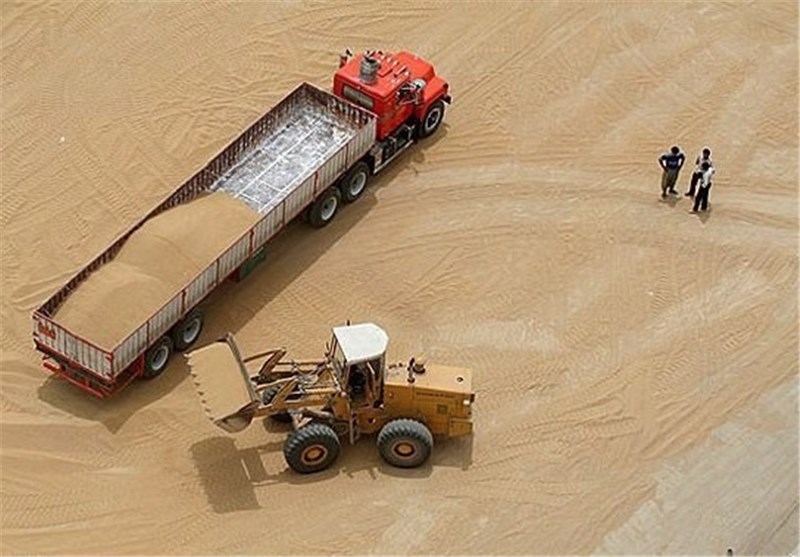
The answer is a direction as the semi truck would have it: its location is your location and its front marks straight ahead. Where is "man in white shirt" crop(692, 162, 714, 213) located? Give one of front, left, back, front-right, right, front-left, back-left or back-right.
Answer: front-right

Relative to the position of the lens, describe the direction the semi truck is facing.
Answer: facing away from the viewer and to the right of the viewer

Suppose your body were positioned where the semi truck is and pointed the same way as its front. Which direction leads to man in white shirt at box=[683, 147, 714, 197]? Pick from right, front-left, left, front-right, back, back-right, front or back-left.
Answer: front-right

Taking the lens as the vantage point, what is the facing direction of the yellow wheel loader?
facing to the left of the viewer

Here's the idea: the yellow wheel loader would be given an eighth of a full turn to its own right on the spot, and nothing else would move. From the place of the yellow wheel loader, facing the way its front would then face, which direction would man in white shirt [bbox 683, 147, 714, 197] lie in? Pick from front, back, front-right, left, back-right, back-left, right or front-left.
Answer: right

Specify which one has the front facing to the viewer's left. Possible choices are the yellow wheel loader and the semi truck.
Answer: the yellow wheel loader

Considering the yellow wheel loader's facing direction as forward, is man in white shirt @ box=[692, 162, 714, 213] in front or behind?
behind

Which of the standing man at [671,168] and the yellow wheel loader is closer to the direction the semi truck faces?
the standing man

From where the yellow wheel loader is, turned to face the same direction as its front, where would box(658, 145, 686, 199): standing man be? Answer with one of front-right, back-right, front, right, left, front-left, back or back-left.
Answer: back-right
